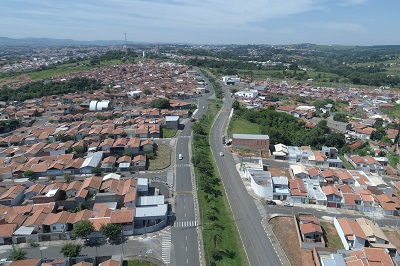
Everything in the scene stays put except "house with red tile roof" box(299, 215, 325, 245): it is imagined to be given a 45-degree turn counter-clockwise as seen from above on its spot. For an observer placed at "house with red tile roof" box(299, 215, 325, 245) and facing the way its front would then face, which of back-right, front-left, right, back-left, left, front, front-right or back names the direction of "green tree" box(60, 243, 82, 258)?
right

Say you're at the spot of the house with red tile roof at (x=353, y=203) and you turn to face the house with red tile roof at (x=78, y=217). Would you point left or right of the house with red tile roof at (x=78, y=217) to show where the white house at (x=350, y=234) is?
left

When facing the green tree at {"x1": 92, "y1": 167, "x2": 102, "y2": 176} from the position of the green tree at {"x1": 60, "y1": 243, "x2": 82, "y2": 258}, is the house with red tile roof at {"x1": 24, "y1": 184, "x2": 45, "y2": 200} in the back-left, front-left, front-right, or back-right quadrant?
front-left
